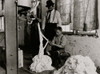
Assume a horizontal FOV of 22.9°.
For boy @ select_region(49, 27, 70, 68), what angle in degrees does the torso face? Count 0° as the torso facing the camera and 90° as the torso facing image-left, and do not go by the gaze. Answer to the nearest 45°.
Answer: approximately 45°

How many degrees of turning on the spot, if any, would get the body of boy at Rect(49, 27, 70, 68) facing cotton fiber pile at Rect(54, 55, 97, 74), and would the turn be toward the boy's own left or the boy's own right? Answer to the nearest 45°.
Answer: approximately 45° to the boy's own left
